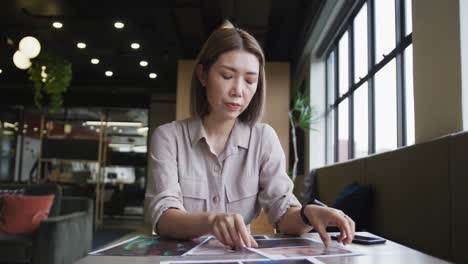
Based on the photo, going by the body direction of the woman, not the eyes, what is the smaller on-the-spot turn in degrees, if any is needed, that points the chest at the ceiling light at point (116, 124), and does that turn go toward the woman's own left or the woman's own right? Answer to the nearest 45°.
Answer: approximately 180°

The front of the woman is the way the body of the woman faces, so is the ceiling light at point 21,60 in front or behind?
behind

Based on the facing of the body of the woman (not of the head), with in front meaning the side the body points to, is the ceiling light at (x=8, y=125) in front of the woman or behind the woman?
behind

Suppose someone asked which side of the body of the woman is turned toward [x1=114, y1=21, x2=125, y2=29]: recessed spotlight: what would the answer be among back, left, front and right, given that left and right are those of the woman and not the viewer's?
back

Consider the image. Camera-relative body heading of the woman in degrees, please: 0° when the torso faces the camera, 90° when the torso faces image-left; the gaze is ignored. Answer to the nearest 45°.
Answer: approximately 0°

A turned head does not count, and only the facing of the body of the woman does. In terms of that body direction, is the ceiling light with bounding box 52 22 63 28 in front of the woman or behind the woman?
behind

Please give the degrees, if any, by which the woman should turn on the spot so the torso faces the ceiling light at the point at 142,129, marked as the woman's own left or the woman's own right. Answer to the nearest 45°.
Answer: approximately 180°

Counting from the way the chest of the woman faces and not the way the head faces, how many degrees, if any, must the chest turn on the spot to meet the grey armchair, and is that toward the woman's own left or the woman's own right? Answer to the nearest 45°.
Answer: approximately 135° to the woman's own right
